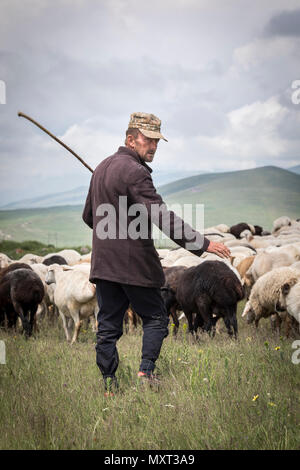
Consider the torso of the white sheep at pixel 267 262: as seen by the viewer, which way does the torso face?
to the viewer's left

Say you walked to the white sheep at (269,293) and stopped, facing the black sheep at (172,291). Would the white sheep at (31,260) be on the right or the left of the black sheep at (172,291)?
right

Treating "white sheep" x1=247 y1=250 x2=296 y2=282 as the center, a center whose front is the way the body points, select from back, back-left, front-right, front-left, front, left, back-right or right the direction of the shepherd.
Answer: left

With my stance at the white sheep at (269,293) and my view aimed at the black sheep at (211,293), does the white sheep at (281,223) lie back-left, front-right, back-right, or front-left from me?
back-right

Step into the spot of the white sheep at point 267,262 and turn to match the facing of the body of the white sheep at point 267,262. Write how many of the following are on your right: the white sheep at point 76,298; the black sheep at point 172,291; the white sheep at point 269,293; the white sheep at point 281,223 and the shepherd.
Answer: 1

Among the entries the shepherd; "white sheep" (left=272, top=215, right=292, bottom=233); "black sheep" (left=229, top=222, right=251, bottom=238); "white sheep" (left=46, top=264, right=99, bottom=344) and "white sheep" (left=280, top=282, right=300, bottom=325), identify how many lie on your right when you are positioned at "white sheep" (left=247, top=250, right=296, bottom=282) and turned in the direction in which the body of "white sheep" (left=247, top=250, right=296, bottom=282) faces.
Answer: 2
